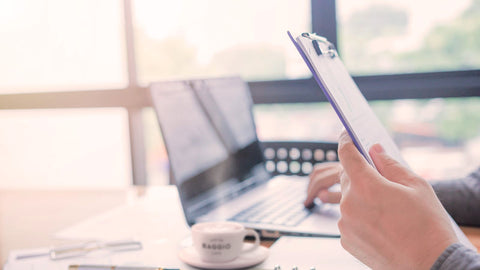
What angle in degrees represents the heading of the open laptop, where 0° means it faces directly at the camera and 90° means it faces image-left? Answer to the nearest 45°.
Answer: approximately 315°
